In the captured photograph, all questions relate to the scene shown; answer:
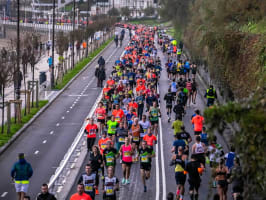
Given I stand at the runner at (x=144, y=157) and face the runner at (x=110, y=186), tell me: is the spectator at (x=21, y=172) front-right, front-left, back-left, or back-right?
front-right

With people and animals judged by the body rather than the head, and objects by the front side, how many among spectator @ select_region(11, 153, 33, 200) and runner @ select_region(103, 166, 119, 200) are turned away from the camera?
1

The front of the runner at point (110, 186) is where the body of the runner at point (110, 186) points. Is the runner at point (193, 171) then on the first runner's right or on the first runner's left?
on the first runner's left

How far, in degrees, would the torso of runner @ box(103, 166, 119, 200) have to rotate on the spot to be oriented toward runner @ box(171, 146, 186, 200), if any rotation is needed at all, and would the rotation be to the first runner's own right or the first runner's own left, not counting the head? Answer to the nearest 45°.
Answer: approximately 135° to the first runner's own left

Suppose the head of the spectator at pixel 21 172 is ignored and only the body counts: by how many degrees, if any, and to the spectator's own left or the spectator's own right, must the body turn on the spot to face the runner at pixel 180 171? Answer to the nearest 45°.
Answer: approximately 90° to the spectator's own right

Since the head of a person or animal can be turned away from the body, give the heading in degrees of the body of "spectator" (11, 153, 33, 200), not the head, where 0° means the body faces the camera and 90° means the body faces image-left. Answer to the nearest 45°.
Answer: approximately 180°

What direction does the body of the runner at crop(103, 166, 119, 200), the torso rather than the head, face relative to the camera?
toward the camera

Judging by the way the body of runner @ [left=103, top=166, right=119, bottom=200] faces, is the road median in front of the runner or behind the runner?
behind

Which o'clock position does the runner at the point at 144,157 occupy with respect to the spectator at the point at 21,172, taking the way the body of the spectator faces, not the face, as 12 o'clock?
The runner is roughly at 2 o'clock from the spectator.
